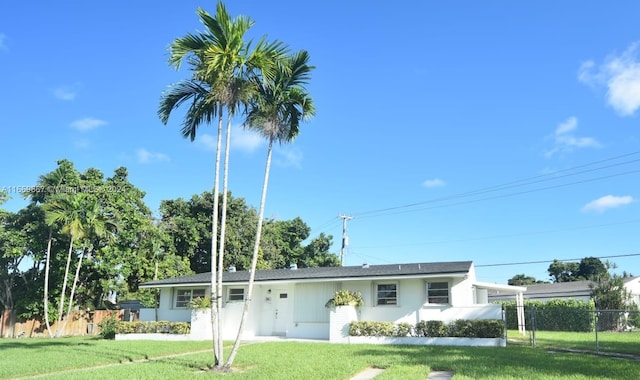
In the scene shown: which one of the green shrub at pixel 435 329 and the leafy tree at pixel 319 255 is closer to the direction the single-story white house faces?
the green shrub

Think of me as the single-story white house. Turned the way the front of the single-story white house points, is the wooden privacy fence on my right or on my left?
on my right

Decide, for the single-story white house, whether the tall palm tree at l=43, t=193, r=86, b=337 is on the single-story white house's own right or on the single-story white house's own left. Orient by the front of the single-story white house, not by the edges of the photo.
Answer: on the single-story white house's own right

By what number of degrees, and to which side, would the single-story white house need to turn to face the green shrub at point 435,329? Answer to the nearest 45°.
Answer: approximately 45° to its left

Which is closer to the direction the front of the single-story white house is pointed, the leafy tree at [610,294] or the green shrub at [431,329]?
the green shrub

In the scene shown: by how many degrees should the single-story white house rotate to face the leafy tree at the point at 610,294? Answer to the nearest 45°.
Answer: approximately 135° to its left

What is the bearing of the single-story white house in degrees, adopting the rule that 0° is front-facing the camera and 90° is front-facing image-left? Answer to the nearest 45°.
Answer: approximately 0°

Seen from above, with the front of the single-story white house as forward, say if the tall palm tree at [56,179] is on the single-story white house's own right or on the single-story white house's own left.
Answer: on the single-story white house's own right

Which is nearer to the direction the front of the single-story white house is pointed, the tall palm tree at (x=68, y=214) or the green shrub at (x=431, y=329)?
the green shrub

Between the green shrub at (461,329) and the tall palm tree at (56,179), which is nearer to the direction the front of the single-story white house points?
the green shrub

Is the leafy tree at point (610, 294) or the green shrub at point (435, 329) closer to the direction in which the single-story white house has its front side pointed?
the green shrub

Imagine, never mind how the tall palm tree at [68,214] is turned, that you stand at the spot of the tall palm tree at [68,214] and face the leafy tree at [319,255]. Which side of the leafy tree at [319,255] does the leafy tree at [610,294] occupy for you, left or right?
right

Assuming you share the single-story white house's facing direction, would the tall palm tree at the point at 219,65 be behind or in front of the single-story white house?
in front

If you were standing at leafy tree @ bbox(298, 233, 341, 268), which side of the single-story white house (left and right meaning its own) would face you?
back
